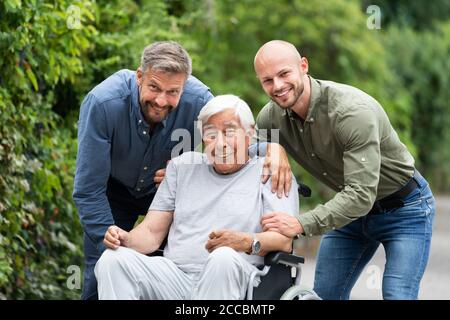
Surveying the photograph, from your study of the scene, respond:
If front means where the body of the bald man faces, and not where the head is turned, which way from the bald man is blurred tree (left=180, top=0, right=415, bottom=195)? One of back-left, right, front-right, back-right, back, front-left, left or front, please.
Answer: back-right

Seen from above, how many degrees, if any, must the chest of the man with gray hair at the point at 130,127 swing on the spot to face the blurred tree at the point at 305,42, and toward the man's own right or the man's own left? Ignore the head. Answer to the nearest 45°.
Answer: approximately 135° to the man's own left

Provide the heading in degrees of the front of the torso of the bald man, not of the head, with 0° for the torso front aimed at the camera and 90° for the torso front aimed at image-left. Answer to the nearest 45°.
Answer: approximately 45°

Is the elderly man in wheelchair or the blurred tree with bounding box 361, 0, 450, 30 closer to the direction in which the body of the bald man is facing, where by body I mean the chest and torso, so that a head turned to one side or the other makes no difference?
the elderly man in wheelchair

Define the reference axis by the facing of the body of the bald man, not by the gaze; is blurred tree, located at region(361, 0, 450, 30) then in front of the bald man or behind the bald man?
behind

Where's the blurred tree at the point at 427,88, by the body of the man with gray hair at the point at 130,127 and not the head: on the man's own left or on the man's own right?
on the man's own left
